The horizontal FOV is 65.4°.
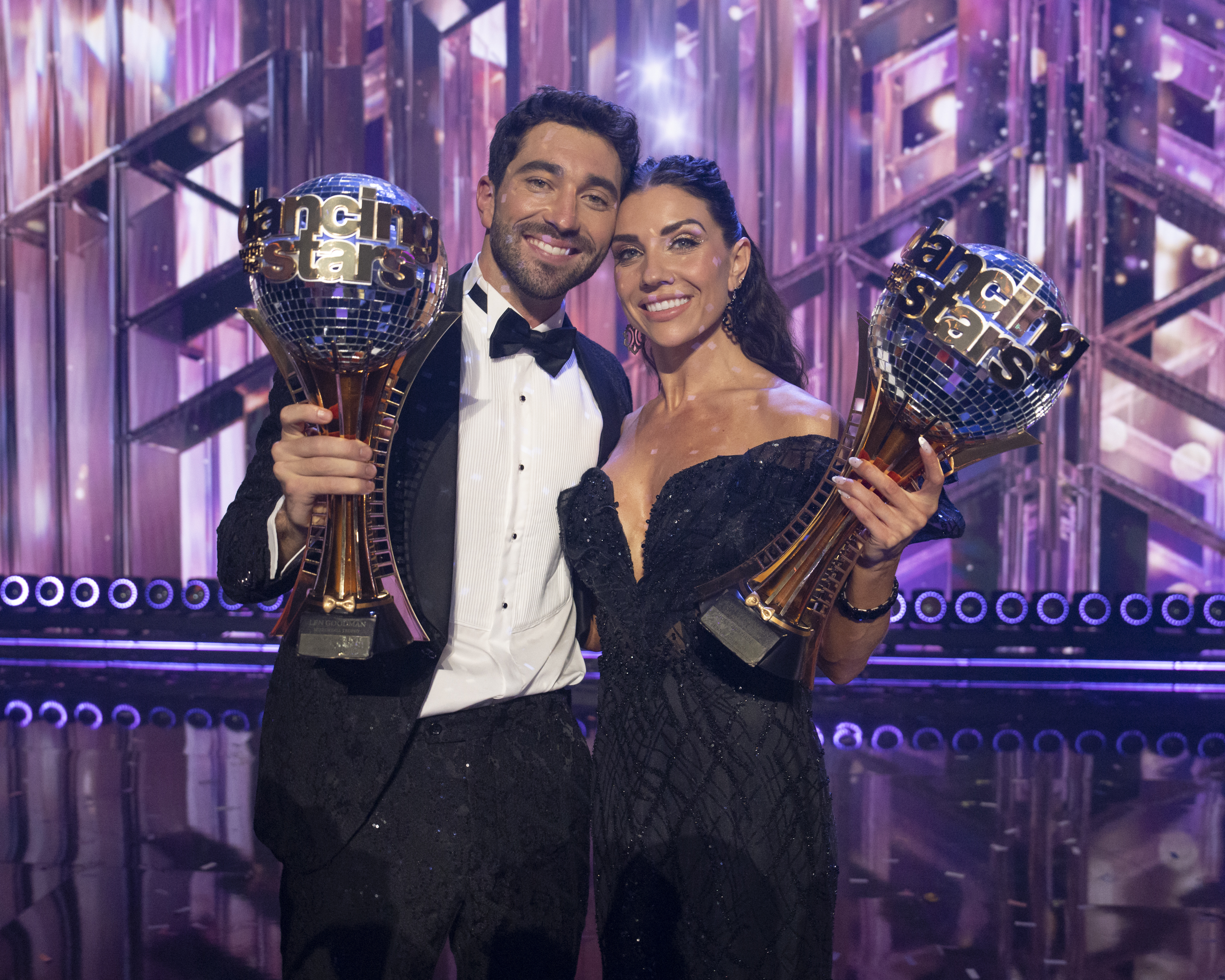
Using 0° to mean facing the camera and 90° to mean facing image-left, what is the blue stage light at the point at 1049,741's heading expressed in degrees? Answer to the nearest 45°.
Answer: approximately 0°

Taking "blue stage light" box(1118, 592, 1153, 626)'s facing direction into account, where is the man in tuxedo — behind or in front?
in front

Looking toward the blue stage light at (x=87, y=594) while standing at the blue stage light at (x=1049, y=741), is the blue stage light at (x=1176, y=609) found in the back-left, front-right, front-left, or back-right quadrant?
back-right

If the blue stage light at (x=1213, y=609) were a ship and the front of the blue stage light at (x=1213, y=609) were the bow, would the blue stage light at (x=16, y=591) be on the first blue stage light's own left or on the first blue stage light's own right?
on the first blue stage light's own right

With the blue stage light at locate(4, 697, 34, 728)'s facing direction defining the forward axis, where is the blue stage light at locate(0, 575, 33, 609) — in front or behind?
behind

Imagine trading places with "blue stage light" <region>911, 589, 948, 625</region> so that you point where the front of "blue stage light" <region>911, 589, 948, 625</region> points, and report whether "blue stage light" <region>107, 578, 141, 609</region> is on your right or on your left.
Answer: on your right

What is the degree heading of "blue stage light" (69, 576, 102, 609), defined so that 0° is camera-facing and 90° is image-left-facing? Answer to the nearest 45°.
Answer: approximately 0°

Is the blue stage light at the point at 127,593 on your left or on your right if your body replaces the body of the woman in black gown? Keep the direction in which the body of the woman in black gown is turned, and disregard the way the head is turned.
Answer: on your right

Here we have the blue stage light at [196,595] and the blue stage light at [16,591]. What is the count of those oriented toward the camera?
2

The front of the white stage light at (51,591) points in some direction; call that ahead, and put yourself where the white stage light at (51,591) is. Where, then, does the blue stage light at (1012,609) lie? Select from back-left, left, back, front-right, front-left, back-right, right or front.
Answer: front-left
